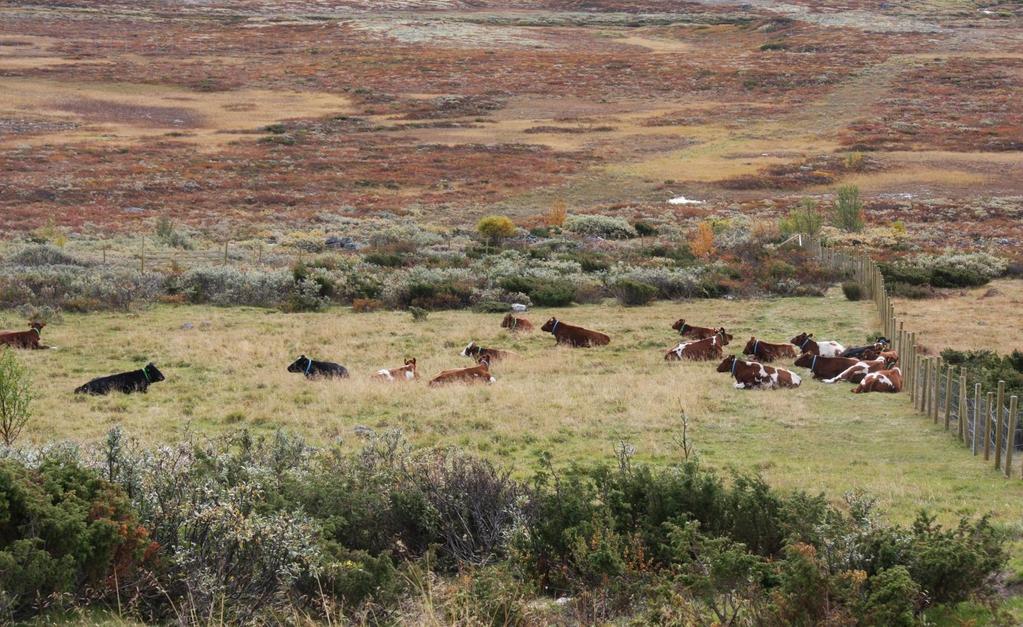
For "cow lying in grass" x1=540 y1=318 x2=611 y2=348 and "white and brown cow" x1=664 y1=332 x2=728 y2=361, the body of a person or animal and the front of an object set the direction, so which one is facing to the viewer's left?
the cow lying in grass

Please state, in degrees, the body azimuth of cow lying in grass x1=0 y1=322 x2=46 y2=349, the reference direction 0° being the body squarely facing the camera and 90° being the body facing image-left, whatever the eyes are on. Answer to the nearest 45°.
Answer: approximately 270°

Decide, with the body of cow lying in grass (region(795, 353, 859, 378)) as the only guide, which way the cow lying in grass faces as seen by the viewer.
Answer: to the viewer's left

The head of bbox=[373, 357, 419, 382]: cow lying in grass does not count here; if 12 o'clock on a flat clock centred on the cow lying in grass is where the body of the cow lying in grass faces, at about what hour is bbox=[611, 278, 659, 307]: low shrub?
The low shrub is roughly at 10 o'clock from the cow lying in grass.

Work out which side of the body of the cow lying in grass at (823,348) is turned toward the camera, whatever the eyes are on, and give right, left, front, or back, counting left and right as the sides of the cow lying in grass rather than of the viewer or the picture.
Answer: left

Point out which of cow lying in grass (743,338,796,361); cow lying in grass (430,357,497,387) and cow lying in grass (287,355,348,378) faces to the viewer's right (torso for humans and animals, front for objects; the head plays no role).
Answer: cow lying in grass (430,357,497,387)

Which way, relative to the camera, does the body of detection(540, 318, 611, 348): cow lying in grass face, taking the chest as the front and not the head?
to the viewer's left

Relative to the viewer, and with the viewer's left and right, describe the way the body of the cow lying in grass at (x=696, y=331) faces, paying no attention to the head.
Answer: facing to the left of the viewer

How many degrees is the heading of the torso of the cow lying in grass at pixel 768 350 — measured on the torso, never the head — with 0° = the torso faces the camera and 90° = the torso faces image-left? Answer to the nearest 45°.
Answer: approximately 90°

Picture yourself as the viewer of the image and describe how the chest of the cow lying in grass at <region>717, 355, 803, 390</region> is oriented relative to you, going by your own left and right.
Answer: facing to the left of the viewer

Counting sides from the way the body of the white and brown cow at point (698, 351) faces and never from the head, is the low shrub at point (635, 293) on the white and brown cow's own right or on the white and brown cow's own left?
on the white and brown cow's own left

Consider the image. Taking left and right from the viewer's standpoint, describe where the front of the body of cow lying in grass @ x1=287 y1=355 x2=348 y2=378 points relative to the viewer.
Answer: facing to the left of the viewer
